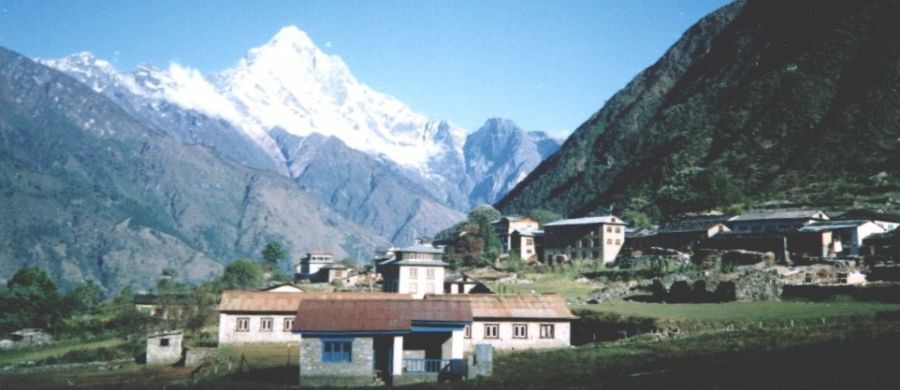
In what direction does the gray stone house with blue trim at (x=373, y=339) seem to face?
toward the camera
